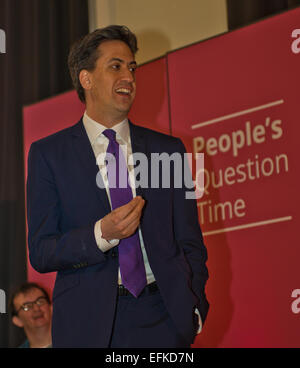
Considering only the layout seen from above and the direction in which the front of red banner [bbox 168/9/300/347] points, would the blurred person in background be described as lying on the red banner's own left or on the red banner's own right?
on the red banner's own right

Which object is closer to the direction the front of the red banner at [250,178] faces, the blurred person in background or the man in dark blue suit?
the man in dark blue suit

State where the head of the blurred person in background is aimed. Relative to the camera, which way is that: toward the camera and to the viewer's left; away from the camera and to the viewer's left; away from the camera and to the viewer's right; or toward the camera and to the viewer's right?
toward the camera and to the viewer's right
